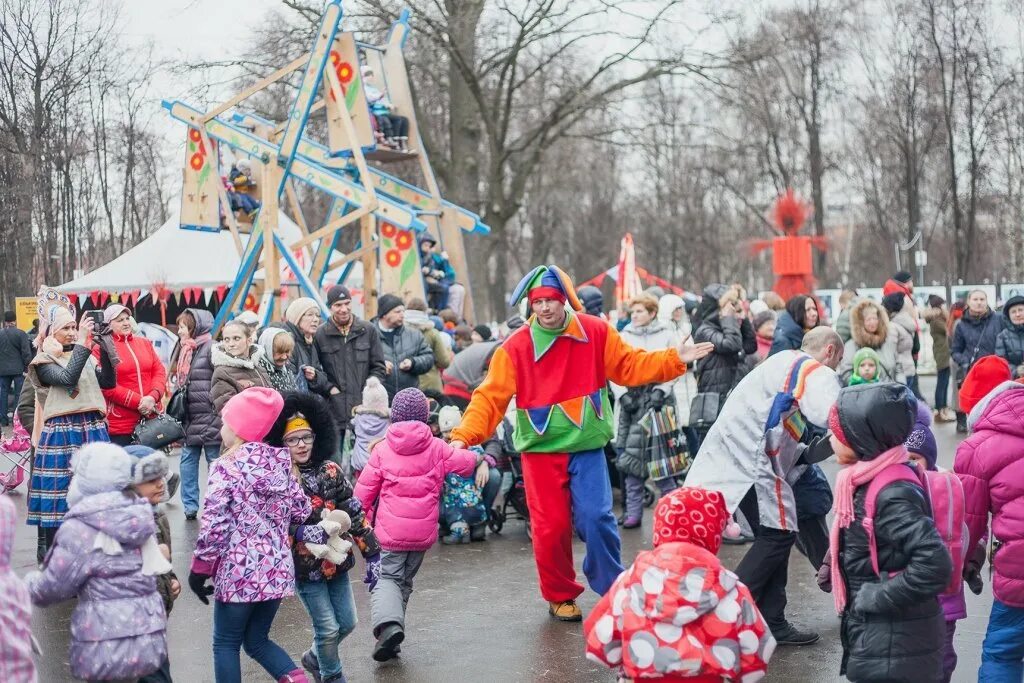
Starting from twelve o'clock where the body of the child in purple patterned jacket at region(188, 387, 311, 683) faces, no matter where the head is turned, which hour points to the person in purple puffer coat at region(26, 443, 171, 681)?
the person in purple puffer coat at region(26, 443, 171, 681) is roughly at 9 o'clock from the child in purple patterned jacket at region(188, 387, 311, 683).

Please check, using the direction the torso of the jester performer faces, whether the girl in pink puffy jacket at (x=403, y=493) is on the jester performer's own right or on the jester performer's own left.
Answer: on the jester performer's own right

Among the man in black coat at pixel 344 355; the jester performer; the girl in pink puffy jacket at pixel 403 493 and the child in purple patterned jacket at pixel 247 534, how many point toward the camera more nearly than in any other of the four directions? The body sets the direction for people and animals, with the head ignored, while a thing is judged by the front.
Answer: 2

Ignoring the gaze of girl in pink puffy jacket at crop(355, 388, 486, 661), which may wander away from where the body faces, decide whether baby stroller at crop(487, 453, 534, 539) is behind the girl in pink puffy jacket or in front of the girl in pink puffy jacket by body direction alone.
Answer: in front

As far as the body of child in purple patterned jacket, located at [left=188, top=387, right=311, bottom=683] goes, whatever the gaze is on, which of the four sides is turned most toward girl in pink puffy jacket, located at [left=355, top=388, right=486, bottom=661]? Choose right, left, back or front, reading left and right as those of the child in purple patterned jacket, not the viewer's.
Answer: right

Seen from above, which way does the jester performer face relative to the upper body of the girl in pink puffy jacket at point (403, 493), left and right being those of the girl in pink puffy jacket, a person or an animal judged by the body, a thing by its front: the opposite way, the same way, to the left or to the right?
the opposite way

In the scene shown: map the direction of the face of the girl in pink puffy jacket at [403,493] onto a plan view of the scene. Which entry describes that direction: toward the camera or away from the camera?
away from the camera

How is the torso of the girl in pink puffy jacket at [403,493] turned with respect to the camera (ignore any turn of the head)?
away from the camera

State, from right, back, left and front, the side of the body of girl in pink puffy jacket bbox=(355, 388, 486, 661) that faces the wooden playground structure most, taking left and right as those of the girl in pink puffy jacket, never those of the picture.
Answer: front

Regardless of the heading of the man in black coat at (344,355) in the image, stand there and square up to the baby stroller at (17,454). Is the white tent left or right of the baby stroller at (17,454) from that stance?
right

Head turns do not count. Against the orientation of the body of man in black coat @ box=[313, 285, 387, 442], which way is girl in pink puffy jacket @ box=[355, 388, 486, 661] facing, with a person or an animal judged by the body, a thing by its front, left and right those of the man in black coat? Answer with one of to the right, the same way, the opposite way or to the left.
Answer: the opposite way

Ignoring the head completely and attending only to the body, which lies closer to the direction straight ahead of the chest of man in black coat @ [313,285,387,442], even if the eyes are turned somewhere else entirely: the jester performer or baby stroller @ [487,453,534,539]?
the jester performer

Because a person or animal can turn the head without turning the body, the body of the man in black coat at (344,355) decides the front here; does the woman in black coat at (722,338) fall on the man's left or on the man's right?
on the man's left

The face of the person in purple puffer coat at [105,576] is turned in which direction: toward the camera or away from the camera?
away from the camera

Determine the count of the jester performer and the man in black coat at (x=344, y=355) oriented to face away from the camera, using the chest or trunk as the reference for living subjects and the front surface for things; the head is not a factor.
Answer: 0
